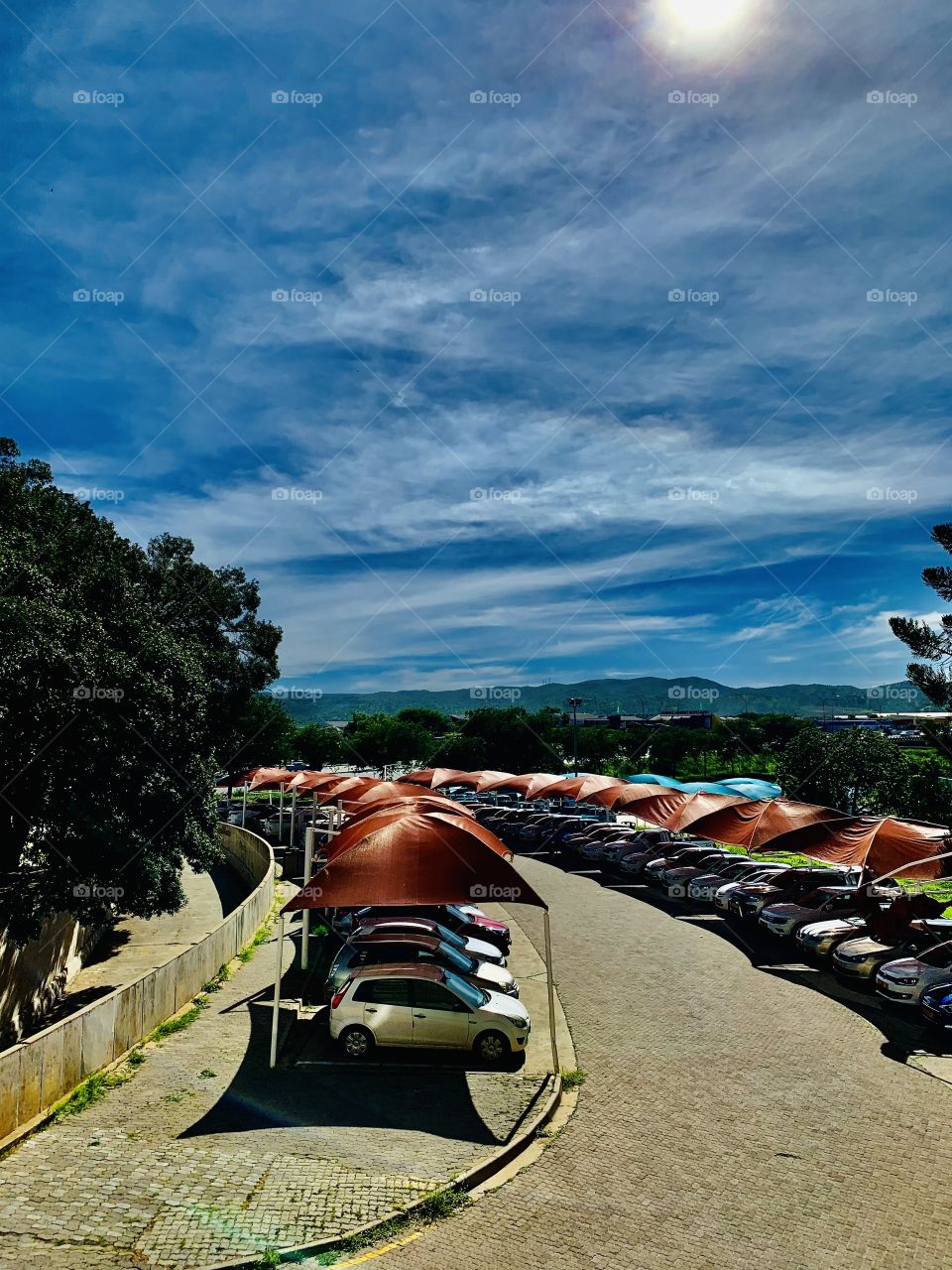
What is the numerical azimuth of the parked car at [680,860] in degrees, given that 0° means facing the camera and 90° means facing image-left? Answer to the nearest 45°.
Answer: approximately 45°

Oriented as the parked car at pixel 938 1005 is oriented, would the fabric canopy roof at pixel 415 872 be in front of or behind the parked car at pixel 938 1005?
in front

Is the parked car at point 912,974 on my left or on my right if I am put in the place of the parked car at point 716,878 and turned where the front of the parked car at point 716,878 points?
on my left

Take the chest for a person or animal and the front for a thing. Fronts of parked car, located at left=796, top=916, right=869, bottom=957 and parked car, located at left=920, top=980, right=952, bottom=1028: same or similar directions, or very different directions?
same or similar directions

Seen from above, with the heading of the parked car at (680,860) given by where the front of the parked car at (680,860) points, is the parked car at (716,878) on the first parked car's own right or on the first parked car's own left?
on the first parked car's own left

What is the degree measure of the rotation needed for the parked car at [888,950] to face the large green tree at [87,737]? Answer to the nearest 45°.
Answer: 0° — it already faces it

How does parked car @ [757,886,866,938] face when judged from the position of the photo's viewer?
facing the viewer and to the left of the viewer

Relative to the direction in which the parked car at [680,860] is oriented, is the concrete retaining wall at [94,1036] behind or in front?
in front

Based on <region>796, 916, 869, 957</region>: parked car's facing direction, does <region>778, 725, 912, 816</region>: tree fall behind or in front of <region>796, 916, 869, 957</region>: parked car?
behind

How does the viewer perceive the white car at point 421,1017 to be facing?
facing to the right of the viewer

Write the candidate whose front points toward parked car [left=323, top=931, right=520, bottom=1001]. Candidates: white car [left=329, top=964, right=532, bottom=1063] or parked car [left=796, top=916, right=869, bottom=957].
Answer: parked car [left=796, top=916, right=869, bottom=957]

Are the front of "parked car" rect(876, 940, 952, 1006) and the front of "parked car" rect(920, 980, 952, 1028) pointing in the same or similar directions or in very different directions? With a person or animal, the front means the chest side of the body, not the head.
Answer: same or similar directions

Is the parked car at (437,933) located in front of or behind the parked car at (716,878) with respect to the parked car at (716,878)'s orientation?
in front

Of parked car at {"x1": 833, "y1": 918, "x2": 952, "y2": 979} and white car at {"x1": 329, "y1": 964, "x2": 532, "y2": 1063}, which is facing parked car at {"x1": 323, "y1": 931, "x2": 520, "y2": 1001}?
parked car at {"x1": 833, "y1": 918, "x2": 952, "y2": 979}

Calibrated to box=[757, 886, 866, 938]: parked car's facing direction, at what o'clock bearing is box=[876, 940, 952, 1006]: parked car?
box=[876, 940, 952, 1006]: parked car is roughly at 10 o'clock from box=[757, 886, 866, 938]: parked car.
